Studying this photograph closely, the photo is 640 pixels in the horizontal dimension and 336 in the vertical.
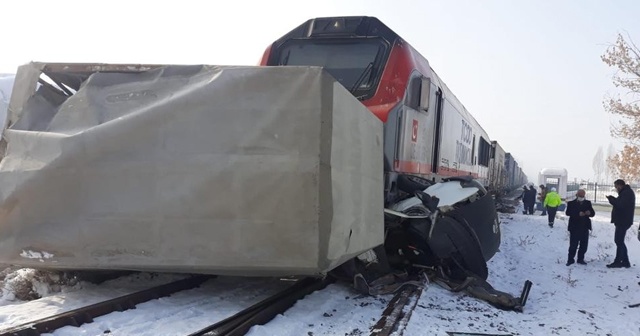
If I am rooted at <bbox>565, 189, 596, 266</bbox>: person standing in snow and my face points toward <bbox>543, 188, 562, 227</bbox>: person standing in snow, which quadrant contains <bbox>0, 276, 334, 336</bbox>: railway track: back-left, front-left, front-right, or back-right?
back-left

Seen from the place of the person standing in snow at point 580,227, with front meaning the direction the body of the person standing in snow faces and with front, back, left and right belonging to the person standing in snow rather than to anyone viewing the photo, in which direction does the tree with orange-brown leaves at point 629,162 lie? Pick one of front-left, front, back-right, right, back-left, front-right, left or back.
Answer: back

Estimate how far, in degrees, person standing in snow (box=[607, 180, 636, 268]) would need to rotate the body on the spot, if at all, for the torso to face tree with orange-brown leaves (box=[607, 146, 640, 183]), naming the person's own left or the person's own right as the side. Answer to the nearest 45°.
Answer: approximately 90° to the person's own right

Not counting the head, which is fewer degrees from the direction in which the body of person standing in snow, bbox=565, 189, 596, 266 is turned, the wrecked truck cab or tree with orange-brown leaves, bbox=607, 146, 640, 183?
the wrecked truck cab

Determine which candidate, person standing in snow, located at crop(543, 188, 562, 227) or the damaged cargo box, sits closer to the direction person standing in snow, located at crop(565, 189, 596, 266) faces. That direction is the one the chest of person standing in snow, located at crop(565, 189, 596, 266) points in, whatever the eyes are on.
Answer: the damaged cargo box

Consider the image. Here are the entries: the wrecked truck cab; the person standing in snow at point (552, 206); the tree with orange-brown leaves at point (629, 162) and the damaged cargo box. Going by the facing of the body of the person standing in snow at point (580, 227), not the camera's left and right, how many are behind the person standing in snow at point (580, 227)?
2

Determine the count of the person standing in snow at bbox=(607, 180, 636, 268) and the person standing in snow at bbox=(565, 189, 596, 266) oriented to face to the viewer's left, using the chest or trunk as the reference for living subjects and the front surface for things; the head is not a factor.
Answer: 1

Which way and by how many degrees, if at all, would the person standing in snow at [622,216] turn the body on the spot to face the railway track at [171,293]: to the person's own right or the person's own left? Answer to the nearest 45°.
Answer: approximately 90° to the person's own left

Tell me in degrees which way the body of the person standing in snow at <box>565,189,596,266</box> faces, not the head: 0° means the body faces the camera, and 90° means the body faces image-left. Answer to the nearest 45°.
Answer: approximately 0°

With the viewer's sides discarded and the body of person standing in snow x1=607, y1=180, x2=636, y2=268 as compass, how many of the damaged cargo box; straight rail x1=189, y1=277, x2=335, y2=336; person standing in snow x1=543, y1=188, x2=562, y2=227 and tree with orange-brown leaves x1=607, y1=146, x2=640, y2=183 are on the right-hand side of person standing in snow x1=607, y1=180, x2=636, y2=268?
2

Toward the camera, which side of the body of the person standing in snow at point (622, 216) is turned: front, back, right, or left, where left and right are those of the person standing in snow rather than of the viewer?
left

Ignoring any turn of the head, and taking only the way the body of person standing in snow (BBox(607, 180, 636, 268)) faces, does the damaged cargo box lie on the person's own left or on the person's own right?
on the person's own left

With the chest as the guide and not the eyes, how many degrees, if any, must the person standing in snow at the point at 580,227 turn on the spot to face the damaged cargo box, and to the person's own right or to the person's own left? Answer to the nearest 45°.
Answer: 0° — they already face it

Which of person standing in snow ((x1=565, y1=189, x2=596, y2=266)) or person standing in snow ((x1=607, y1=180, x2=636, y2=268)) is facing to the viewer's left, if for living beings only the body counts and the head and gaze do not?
person standing in snow ((x1=607, y1=180, x2=636, y2=268))

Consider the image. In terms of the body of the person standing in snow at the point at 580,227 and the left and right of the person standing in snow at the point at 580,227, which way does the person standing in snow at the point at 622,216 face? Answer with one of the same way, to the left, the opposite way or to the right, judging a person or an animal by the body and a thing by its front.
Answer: to the right
